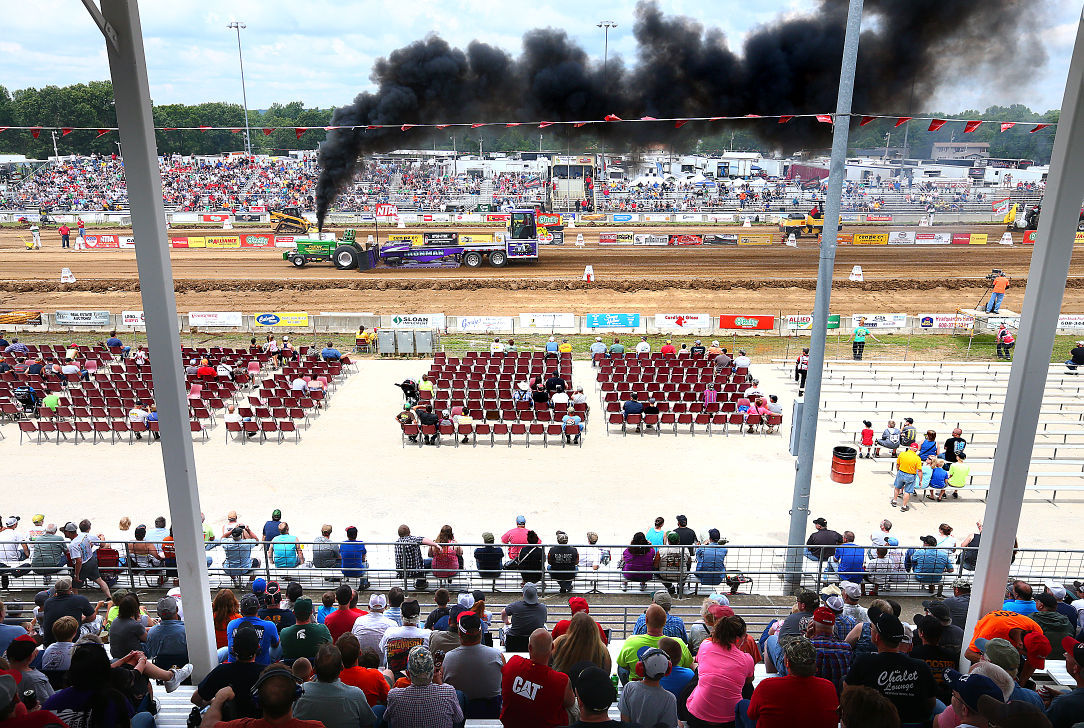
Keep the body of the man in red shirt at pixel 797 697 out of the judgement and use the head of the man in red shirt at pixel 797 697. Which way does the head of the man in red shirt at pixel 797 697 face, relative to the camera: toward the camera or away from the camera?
away from the camera

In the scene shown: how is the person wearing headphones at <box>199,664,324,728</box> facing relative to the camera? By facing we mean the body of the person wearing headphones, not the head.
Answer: away from the camera

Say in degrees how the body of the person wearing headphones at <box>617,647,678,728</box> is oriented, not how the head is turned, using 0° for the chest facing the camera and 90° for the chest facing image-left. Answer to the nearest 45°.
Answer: approximately 180°

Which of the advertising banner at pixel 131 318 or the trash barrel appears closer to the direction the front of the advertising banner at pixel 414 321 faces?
the trash barrel

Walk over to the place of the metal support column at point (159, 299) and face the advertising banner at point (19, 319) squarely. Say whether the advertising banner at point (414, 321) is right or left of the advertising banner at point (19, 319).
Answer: right

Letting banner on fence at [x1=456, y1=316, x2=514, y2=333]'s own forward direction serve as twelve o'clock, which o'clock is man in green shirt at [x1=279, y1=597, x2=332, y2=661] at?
The man in green shirt is roughly at 12 o'clock from the banner on fence.

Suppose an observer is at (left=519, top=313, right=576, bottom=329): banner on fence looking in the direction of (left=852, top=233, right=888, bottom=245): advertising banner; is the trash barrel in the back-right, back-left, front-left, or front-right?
back-right

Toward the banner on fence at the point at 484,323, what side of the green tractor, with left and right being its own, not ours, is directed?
left

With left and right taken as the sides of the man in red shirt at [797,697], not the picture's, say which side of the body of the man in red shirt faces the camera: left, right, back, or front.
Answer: back

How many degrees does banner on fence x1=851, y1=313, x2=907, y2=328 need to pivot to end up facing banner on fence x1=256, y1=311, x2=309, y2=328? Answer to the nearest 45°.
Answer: approximately 45° to its right

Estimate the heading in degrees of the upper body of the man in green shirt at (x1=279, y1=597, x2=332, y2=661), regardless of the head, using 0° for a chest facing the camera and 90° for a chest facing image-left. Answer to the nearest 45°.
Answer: approximately 180°

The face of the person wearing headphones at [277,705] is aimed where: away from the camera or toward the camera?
away from the camera

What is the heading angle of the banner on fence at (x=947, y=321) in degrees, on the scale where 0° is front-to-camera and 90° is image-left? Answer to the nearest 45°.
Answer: approximately 0°

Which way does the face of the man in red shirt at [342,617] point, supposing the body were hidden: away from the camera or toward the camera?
away from the camera

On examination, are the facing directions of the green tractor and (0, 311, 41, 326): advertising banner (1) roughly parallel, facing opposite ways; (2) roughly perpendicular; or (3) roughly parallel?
roughly perpendicular
